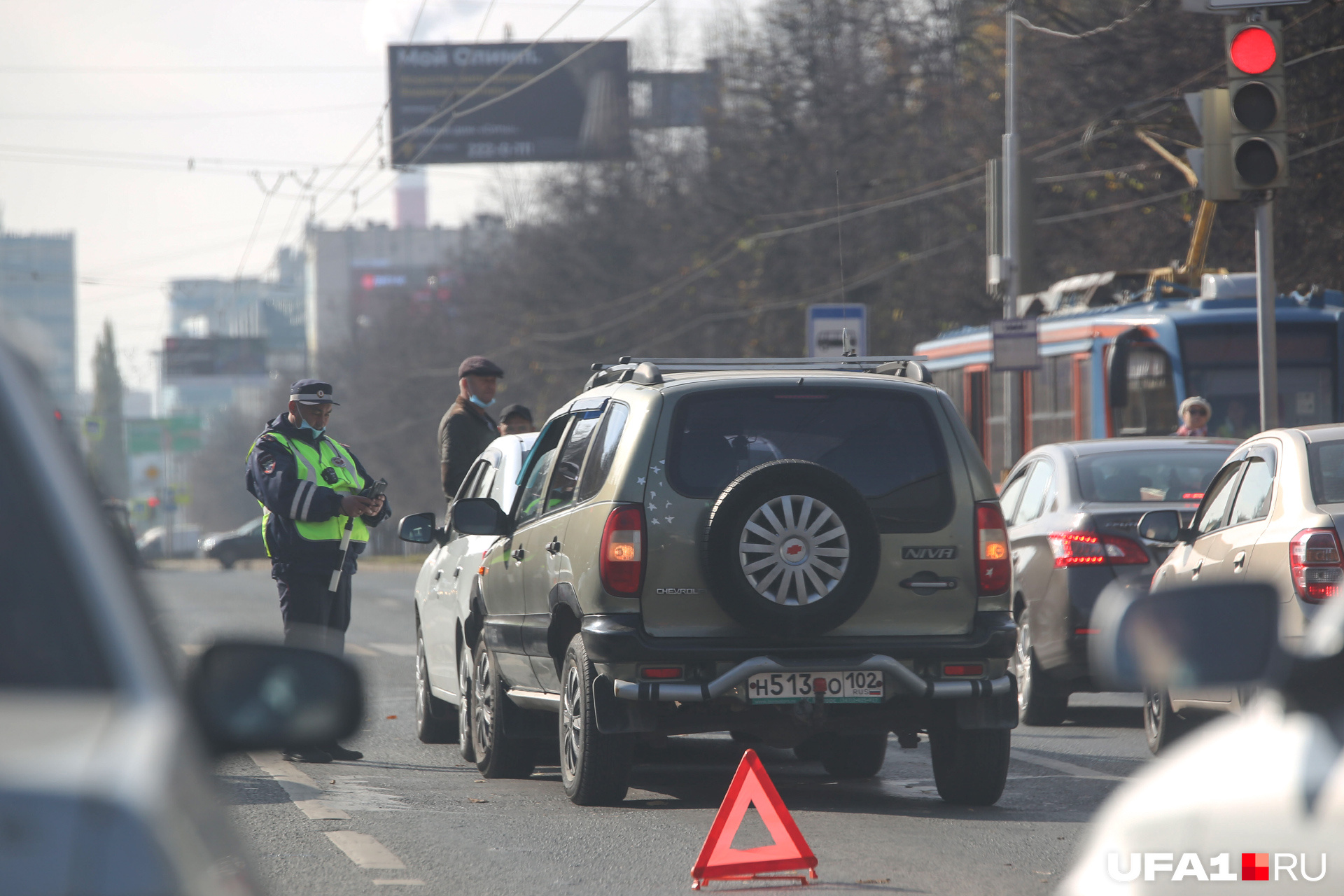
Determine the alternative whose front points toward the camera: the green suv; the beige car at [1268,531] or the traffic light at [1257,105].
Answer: the traffic light

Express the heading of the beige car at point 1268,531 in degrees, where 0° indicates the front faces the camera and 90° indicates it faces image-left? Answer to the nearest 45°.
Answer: approximately 135°

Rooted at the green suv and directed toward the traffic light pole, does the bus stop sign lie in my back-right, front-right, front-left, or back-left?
front-left

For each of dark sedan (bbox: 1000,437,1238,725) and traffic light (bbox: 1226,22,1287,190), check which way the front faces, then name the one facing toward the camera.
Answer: the traffic light

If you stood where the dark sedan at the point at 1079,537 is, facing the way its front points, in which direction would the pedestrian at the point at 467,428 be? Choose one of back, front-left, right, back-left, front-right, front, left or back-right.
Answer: left

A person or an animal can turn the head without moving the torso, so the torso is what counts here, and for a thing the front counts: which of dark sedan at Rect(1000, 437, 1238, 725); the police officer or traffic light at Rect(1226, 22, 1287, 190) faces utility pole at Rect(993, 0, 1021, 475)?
the dark sedan

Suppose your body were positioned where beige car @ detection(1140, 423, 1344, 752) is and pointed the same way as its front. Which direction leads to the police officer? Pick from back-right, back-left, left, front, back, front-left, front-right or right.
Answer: front-left

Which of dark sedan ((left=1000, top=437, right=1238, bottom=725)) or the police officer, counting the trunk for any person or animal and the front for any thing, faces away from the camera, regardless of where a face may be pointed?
the dark sedan

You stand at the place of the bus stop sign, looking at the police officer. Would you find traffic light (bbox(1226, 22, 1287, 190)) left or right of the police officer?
left

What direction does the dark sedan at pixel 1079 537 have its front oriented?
away from the camera

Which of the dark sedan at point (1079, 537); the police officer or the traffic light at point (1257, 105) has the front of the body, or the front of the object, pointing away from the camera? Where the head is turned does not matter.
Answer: the dark sedan

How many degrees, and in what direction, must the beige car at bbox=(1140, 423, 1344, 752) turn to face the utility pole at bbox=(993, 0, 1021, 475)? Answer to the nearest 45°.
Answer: approximately 45° to its right

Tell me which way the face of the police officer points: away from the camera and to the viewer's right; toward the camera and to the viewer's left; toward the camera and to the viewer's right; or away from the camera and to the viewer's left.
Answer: toward the camera and to the viewer's right

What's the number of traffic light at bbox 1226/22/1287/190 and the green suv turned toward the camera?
1

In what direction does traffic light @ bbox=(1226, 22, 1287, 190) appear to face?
toward the camera

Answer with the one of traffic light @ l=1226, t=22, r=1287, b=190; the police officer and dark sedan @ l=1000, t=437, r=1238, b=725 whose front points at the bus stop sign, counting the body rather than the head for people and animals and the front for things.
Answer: the dark sedan

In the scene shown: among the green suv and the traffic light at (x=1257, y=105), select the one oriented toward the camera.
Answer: the traffic light

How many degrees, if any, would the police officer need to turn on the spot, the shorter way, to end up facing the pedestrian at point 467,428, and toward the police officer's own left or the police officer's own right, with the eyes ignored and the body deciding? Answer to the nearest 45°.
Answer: approximately 90° to the police officer's own left

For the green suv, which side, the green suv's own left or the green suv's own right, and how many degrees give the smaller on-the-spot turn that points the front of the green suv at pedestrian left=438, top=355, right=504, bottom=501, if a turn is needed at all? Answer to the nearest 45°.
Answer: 0° — it already faces them

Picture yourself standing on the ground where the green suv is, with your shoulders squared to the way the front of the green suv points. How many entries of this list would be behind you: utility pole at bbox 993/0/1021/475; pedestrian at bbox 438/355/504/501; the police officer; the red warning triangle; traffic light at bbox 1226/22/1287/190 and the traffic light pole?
1

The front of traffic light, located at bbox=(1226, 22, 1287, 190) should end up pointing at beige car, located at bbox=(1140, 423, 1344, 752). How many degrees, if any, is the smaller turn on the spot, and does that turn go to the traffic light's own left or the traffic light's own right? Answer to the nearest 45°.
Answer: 0° — it already faces it

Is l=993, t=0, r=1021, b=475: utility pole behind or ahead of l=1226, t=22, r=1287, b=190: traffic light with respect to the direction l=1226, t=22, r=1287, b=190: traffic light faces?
behind
